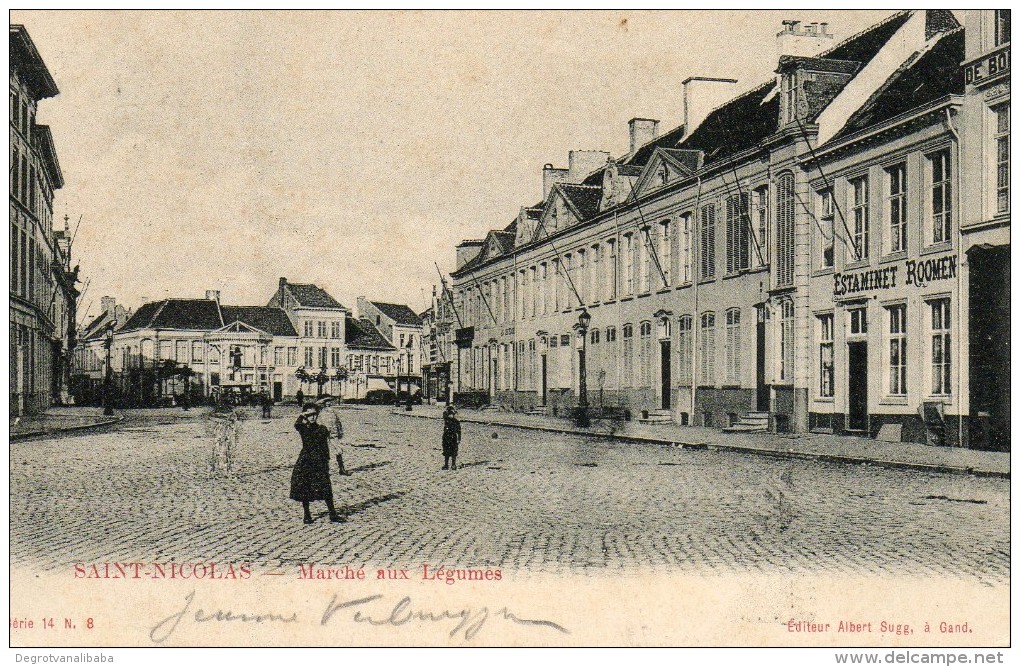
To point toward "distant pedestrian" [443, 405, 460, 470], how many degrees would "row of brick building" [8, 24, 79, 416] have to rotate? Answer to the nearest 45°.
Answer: approximately 45° to its right

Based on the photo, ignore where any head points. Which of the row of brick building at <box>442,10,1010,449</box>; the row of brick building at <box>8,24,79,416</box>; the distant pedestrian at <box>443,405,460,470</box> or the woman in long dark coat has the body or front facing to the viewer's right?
the row of brick building at <box>8,24,79,416</box>

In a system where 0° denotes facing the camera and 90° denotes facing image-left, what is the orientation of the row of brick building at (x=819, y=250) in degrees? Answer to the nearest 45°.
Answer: approximately 45°

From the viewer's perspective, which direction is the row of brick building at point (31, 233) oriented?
to the viewer's right

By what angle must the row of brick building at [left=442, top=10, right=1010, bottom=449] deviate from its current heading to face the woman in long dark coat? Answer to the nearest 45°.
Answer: approximately 45° to its left

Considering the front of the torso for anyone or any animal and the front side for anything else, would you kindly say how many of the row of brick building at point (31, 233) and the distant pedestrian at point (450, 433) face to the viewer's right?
1
